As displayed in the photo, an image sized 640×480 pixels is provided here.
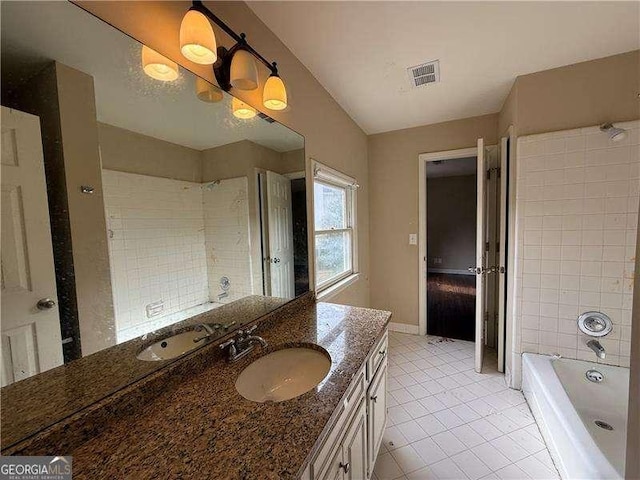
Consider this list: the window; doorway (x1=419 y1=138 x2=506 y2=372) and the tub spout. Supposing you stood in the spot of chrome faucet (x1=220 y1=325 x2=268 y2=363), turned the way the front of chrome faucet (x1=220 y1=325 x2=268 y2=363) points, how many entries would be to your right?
0

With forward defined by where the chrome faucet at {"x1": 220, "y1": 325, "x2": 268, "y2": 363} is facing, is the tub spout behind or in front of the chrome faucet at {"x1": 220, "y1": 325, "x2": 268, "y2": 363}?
in front

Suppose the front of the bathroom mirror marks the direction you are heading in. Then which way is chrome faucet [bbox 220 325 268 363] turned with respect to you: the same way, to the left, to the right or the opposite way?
the same way

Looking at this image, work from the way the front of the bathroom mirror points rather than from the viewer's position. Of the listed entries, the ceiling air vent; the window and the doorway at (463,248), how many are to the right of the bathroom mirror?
0

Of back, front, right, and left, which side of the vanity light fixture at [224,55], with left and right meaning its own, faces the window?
left

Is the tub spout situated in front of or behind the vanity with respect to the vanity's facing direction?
in front

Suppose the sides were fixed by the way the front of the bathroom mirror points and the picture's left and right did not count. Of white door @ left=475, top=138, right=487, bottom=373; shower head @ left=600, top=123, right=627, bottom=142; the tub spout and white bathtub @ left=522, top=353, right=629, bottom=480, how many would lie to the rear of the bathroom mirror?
0

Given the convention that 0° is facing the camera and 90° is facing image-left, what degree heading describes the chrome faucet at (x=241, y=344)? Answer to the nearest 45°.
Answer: approximately 315°

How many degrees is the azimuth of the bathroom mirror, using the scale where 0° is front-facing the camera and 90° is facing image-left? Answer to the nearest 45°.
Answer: approximately 315°

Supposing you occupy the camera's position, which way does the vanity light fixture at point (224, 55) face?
facing the viewer and to the right of the viewer

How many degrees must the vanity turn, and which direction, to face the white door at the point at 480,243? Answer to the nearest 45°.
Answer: approximately 45° to its left

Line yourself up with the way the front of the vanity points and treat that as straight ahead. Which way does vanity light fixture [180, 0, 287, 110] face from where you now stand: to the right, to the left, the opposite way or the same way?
the same way

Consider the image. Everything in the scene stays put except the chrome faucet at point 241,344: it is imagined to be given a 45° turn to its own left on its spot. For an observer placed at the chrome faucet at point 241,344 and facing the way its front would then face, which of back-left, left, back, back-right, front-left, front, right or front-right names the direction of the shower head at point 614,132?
front
